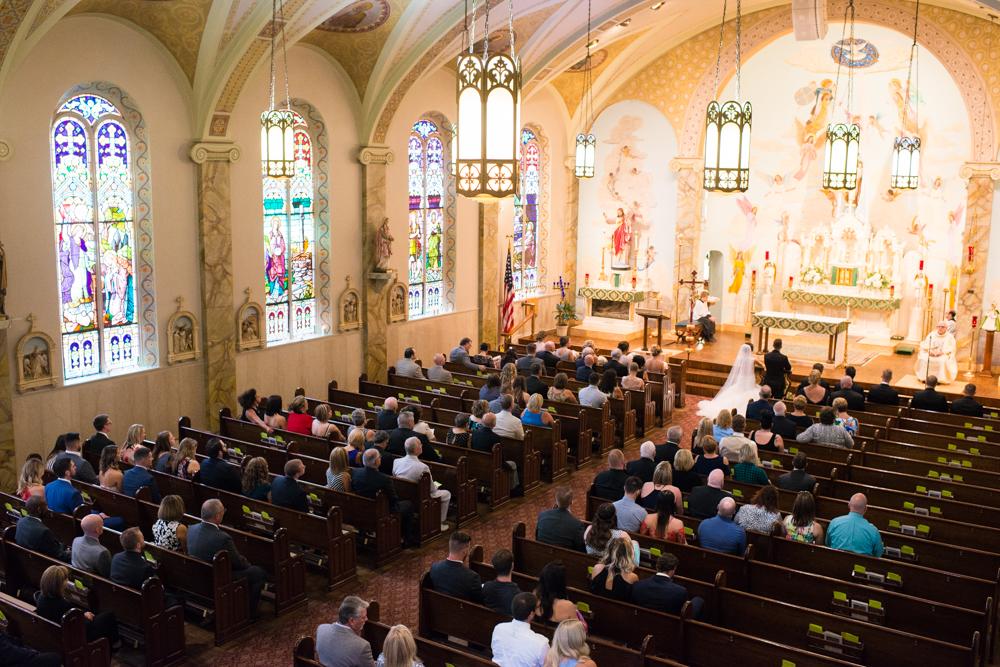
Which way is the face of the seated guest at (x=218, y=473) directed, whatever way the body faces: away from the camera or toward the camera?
away from the camera

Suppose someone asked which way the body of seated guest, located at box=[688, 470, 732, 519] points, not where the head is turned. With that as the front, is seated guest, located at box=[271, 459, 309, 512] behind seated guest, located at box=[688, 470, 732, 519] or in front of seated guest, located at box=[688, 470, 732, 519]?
behind

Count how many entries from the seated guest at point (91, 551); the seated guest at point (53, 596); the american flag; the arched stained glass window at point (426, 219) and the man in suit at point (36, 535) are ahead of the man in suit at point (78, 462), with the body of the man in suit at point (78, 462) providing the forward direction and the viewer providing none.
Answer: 2

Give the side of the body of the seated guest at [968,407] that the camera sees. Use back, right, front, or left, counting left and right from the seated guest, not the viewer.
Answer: back

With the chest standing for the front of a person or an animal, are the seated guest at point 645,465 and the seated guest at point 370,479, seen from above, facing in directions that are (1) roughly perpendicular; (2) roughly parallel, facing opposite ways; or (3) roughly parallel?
roughly parallel

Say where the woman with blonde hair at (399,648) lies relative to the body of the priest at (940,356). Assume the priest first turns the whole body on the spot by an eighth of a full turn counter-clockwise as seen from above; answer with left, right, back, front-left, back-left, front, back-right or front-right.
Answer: front

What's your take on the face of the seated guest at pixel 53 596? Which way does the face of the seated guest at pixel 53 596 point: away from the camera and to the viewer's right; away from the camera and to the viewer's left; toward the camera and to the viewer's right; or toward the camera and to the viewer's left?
away from the camera and to the viewer's right

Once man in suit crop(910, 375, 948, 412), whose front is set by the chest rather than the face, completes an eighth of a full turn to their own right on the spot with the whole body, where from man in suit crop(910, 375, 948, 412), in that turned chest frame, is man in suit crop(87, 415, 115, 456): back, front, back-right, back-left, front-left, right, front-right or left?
back

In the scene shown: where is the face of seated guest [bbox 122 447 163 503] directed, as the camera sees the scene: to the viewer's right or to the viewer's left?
to the viewer's right

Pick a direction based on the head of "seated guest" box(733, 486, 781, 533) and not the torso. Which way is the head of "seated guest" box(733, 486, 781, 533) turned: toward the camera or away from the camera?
away from the camera

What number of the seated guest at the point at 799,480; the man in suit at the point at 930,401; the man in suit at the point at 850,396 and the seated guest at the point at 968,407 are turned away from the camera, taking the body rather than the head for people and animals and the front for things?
4

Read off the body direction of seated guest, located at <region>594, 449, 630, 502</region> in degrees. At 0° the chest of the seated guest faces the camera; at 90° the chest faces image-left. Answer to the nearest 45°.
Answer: approximately 225°

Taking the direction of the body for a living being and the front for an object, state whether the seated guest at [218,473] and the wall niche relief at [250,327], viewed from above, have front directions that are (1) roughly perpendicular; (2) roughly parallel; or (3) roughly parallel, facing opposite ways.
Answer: roughly perpendicular

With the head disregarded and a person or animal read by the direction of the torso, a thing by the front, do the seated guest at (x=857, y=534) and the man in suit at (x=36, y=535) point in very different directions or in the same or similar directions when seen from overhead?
same or similar directions

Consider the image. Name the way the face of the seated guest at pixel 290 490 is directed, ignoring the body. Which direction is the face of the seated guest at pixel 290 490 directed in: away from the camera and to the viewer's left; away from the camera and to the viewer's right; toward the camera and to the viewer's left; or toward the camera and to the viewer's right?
away from the camera and to the viewer's right

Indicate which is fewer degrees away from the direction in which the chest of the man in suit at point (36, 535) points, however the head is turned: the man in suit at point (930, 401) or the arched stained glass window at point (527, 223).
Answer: the arched stained glass window

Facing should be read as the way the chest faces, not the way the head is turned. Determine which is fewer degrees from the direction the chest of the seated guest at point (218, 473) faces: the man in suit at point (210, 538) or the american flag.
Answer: the american flag

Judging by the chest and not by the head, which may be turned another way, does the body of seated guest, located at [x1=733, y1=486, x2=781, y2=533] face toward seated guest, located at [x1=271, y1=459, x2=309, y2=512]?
no

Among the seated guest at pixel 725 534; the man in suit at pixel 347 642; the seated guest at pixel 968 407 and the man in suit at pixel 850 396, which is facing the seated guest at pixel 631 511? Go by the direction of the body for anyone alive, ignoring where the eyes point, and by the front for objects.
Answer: the man in suit at pixel 347 642

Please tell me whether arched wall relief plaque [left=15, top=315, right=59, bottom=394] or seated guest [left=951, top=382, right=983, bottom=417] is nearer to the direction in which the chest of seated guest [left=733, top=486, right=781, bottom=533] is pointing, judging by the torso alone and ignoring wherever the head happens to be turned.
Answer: the seated guest

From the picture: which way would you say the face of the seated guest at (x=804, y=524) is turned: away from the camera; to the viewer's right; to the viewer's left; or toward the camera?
away from the camera

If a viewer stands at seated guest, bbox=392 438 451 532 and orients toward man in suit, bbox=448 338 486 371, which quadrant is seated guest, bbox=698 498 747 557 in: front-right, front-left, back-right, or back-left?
back-right

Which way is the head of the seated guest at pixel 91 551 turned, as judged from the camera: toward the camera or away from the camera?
away from the camera

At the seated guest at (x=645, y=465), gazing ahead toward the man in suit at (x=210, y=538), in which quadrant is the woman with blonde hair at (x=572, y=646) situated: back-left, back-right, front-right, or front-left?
front-left

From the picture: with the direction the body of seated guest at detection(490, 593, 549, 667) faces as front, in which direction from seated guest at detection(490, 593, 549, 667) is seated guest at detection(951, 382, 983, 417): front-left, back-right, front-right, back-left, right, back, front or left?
front

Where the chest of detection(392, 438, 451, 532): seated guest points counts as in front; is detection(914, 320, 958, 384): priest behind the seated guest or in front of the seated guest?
in front
